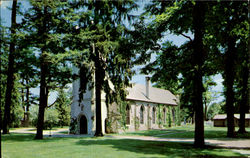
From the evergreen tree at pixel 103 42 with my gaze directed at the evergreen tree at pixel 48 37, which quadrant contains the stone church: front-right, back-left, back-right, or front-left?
back-right

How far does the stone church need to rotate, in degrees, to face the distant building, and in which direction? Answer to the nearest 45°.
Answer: approximately 180°

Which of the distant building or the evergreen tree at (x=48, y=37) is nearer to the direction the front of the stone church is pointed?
the evergreen tree

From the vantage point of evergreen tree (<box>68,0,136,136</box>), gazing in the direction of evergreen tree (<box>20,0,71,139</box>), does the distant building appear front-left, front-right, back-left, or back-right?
back-right

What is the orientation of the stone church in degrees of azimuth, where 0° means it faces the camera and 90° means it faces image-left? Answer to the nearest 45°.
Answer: approximately 45°

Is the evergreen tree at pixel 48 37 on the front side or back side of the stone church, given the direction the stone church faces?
on the front side

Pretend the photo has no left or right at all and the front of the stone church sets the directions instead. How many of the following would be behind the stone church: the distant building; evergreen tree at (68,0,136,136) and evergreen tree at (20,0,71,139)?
1

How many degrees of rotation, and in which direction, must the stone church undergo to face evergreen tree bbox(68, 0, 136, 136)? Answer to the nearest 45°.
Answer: approximately 45° to its left

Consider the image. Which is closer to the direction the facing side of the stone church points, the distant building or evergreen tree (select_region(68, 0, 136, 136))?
the evergreen tree
